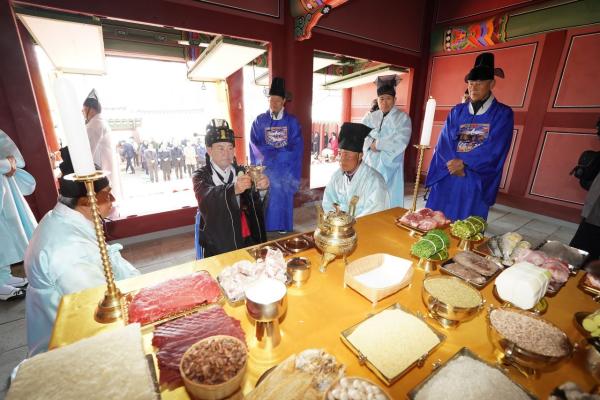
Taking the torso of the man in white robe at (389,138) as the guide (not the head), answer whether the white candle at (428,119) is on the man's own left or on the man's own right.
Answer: on the man's own left

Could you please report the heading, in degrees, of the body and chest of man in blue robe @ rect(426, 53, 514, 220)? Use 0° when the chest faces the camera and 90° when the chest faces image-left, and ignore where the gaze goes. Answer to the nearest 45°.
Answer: approximately 45°

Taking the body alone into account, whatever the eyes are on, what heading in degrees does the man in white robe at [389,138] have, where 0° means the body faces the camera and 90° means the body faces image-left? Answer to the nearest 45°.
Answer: approximately 45°

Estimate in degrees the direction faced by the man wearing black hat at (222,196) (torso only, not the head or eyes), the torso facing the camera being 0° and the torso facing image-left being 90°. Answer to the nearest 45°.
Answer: approximately 315°

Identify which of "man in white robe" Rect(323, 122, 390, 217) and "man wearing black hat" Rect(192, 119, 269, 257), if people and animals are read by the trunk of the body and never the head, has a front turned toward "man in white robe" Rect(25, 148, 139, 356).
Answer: "man in white robe" Rect(323, 122, 390, 217)

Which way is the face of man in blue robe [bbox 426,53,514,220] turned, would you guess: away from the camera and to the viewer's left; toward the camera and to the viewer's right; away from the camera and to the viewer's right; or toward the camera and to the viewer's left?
toward the camera and to the viewer's left

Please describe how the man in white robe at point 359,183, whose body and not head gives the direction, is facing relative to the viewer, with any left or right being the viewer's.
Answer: facing the viewer and to the left of the viewer

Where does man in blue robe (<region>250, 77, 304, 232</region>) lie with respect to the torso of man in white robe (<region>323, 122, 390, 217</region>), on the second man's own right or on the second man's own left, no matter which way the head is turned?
on the second man's own right

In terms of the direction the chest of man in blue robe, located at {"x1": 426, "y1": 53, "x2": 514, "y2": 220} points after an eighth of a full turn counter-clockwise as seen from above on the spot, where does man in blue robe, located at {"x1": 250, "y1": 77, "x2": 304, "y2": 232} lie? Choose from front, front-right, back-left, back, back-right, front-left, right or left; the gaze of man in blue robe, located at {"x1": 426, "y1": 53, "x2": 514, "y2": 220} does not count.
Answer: right

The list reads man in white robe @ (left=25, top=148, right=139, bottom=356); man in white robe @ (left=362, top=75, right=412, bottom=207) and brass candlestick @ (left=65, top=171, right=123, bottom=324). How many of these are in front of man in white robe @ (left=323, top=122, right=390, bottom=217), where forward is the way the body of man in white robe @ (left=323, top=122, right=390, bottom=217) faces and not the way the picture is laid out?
2

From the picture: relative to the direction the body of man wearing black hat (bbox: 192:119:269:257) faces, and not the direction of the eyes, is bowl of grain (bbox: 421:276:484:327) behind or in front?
in front
